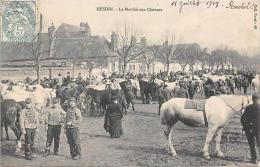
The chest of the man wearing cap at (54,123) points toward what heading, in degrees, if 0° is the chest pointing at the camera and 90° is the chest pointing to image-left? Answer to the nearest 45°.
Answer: approximately 0°

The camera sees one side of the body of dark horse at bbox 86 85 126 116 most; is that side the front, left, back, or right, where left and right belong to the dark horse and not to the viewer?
left

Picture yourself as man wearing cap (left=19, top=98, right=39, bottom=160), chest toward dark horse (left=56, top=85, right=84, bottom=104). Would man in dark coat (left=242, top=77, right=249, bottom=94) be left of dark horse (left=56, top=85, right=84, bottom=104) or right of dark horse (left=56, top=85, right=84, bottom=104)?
right

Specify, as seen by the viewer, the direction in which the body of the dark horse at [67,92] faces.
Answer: to the viewer's right

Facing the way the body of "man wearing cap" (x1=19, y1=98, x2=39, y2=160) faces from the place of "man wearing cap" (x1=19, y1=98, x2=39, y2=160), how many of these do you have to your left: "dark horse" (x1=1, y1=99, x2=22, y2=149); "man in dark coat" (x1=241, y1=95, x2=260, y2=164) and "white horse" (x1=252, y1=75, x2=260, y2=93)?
2

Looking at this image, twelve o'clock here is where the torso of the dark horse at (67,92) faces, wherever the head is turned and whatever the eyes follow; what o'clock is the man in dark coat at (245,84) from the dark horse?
The man in dark coat is roughly at 12 o'clock from the dark horse.

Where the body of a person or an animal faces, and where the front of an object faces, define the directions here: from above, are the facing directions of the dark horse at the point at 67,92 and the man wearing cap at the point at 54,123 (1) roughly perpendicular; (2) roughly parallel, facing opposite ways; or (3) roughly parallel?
roughly perpendicular

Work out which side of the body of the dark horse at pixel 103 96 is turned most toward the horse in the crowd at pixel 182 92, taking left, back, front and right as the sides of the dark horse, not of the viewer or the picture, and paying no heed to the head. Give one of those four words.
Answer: back

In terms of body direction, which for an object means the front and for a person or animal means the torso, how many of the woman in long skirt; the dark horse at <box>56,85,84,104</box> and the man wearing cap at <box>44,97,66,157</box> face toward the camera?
2
